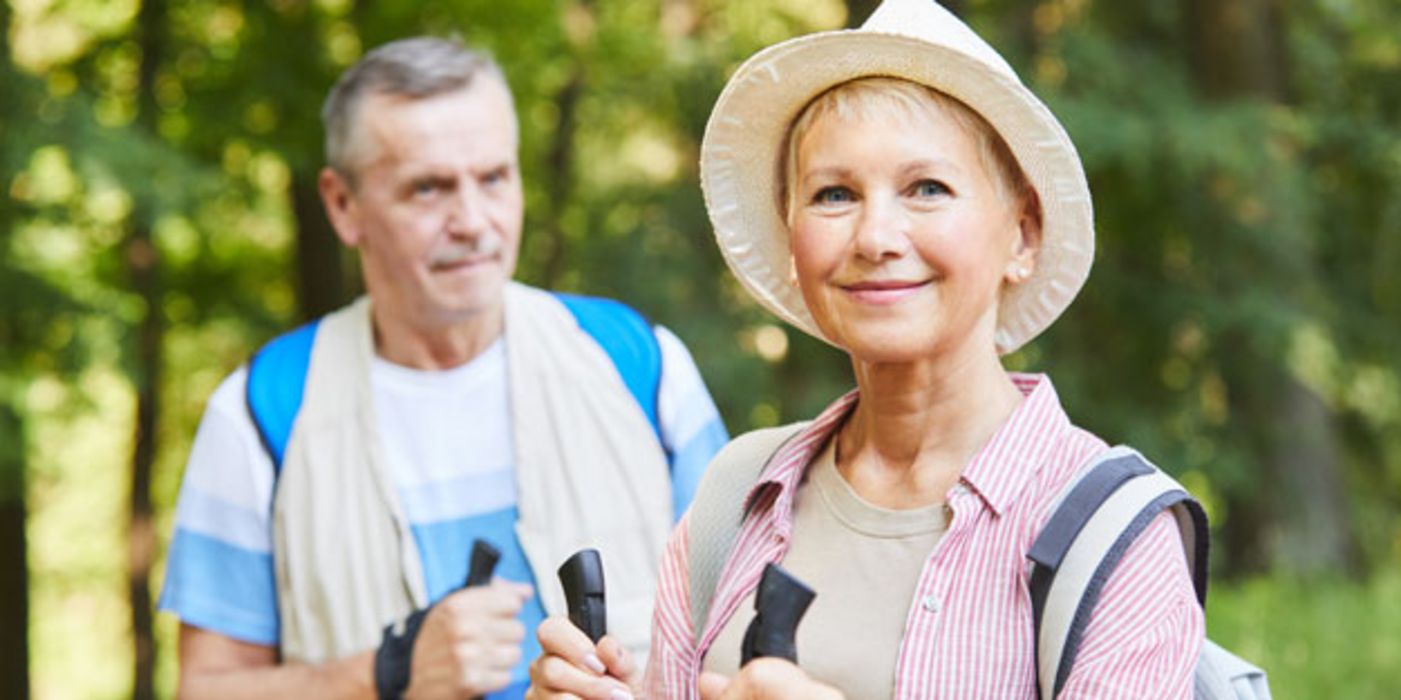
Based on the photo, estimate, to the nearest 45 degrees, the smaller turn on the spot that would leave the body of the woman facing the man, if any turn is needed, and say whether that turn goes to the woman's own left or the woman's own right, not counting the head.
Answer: approximately 90° to the woman's own right

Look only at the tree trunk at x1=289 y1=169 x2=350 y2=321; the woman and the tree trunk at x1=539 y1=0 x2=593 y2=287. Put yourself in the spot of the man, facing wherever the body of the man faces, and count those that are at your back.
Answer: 2

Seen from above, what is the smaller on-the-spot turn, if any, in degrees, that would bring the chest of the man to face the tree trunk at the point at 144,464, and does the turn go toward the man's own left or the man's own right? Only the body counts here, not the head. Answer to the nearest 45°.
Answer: approximately 180°

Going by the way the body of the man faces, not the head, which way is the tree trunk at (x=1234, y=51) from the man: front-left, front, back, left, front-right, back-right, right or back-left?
back-left

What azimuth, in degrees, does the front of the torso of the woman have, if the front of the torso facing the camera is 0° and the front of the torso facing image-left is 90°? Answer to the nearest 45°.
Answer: approximately 45°

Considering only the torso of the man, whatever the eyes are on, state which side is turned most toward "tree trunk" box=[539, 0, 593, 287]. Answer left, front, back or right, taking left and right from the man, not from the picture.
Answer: back

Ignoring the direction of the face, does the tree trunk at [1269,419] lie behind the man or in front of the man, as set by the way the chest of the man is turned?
behind

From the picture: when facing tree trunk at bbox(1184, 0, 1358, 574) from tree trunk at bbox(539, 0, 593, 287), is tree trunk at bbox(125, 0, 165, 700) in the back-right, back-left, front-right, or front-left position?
back-right

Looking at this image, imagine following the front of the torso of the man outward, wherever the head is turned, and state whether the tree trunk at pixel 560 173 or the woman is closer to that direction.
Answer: the woman

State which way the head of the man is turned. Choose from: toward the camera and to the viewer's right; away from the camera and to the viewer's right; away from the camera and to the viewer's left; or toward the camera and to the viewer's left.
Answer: toward the camera and to the viewer's right
